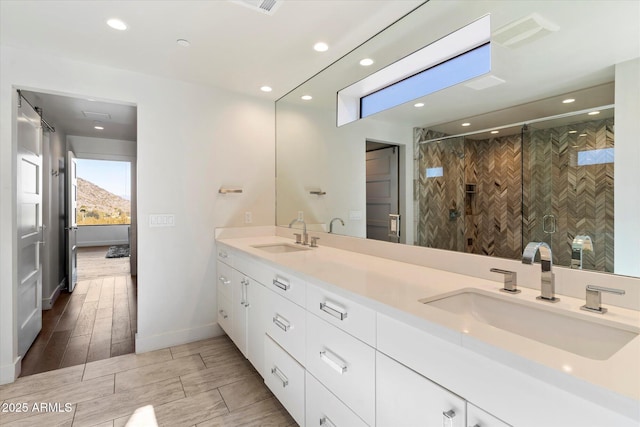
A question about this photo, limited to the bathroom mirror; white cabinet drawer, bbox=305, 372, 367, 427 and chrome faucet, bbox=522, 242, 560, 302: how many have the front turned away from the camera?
0

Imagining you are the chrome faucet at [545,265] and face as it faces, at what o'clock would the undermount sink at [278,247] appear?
The undermount sink is roughly at 2 o'clock from the chrome faucet.

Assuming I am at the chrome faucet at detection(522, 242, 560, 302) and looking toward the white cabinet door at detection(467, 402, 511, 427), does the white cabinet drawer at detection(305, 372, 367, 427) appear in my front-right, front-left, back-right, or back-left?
front-right

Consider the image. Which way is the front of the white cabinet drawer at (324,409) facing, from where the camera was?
facing the viewer and to the left of the viewer

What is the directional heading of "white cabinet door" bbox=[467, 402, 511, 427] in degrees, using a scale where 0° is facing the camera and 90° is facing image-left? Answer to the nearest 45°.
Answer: approximately 45°

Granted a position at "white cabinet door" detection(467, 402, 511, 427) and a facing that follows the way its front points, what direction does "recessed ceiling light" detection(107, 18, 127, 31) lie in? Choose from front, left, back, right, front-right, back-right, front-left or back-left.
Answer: front-right

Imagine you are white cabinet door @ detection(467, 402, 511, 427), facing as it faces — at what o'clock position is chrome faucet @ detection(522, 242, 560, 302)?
The chrome faucet is roughly at 5 o'clock from the white cabinet door.

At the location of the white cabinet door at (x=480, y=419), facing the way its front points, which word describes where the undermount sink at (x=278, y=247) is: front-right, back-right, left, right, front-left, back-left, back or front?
right

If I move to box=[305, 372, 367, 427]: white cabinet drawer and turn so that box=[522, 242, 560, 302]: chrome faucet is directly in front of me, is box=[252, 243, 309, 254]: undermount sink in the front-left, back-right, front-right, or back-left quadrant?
back-left

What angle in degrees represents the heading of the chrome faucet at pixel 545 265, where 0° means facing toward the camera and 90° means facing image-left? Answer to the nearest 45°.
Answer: approximately 45°
